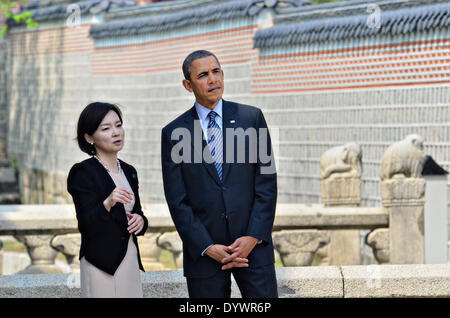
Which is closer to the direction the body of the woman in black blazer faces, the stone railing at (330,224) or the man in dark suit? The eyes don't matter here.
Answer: the man in dark suit

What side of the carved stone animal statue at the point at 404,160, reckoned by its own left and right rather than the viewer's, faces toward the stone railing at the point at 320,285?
right

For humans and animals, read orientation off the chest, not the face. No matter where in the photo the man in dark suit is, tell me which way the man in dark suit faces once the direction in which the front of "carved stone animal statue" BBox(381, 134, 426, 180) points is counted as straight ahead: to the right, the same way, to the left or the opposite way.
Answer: to the right

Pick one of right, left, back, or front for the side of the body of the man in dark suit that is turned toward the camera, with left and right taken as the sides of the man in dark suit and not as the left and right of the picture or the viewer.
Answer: front

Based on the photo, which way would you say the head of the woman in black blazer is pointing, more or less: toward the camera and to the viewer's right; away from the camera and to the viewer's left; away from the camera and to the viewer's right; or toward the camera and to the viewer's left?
toward the camera and to the viewer's right

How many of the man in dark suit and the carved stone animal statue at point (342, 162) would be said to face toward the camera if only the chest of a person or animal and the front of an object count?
1

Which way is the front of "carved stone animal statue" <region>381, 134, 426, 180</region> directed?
to the viewer's right
